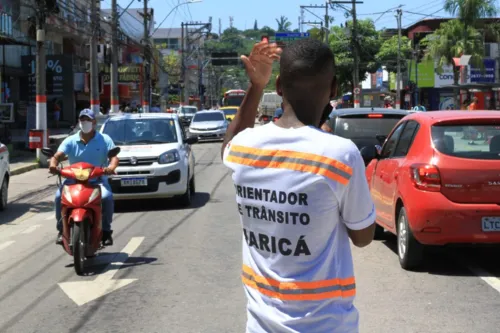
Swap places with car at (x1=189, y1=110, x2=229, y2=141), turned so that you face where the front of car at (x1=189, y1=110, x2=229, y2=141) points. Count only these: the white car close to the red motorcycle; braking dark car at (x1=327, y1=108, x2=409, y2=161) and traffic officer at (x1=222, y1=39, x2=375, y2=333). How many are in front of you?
3

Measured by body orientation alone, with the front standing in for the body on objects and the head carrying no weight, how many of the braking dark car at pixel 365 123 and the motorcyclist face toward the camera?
1

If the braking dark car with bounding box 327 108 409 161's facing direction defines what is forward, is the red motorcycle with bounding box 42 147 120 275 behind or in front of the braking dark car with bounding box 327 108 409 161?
behind

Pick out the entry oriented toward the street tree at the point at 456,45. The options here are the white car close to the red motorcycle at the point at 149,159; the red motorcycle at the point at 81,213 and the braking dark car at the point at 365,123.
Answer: the braking dark car

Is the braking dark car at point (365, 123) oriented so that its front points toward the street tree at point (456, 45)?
yes

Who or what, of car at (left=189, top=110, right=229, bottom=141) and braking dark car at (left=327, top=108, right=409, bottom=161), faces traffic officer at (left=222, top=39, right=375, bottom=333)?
car at (left=189, top=110, right=229, bottom=141)

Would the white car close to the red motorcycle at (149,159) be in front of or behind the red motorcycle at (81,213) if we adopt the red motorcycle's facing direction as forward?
behind

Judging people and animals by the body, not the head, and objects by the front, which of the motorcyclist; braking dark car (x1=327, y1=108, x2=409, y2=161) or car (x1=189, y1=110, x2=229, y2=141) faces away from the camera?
braking dark car (x1=327, y1=108, x2=409, y2=161)

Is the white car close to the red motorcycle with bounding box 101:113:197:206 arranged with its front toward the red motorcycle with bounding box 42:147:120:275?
yes

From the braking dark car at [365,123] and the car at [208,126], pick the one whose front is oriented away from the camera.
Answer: the braking dark car at [365,123]

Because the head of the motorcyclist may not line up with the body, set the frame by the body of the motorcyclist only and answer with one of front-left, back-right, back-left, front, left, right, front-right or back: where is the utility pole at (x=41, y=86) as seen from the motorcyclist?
back
